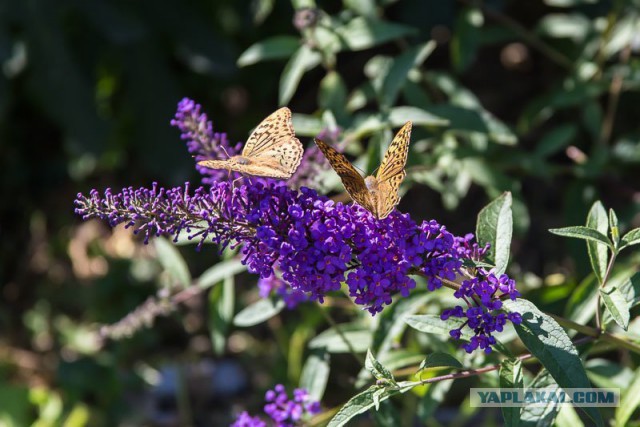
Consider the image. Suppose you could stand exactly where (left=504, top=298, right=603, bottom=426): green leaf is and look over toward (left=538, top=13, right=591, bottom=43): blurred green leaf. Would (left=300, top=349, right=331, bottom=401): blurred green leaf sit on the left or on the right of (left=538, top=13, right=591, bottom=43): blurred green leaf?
left

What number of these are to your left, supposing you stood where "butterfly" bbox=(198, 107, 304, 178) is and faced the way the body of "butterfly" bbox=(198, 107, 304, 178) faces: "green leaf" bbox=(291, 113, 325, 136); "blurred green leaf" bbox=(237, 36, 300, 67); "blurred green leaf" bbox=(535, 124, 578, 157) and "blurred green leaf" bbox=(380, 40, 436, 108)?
0

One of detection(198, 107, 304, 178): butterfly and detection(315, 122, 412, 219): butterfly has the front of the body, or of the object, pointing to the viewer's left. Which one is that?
detection(198, 107, 304, 178): butterfly

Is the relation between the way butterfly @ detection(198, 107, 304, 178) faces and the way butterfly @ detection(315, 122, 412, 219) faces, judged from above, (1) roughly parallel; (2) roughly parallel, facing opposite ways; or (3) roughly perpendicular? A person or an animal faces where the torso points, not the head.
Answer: roughly perpendicular

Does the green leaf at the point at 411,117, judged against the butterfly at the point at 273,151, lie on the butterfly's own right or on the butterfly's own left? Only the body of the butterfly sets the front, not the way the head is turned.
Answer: on the butterfly's own right

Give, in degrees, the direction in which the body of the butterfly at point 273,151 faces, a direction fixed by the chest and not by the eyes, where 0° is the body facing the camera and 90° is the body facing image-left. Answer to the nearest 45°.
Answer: approximately 90°

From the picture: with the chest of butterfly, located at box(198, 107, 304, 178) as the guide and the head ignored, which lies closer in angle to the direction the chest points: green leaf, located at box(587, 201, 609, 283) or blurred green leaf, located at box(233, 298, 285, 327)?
the blurred green leaf

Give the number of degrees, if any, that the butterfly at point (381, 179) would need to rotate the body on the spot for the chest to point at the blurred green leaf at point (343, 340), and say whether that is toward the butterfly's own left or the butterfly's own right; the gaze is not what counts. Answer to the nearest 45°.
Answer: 0° — it already faces it

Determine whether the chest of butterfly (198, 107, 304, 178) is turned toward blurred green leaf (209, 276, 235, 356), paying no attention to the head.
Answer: no

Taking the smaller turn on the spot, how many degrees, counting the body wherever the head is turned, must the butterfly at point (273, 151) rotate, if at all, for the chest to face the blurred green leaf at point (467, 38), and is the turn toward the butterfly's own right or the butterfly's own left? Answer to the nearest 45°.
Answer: approximately 135° to the butterfly's own right
